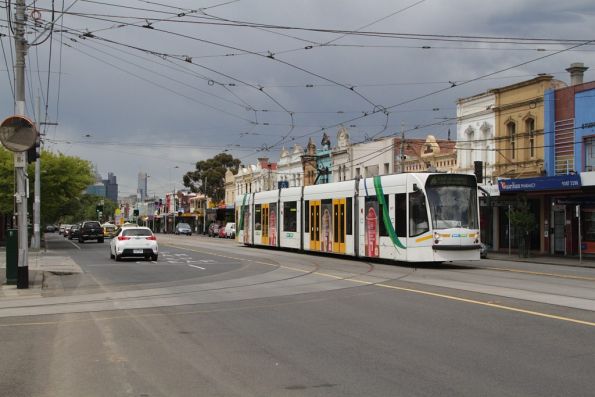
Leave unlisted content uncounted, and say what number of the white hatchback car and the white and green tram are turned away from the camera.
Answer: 1

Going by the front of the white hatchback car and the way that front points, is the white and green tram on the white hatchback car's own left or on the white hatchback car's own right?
on the white hatchback car's own right

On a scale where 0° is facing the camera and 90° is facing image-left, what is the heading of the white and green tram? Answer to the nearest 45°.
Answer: approximately 315°

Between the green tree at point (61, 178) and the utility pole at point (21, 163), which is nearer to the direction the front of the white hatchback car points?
the green tree

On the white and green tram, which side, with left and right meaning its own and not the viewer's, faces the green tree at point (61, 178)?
back

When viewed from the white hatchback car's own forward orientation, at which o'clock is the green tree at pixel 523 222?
The green tree is roughly at 3 o'clock from the white hatchback car.

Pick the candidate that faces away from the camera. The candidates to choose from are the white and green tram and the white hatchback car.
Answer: the white hatchback car

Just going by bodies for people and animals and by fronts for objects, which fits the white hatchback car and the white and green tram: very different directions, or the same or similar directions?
very different directions

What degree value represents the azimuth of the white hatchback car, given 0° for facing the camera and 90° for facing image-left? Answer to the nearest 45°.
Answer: approximately 180°
